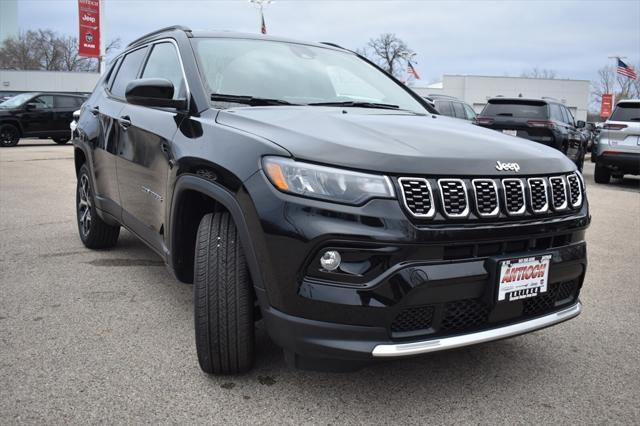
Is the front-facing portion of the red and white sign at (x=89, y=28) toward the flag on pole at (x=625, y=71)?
no

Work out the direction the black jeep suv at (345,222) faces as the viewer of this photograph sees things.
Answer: facing the viewer and to the right of the viewer

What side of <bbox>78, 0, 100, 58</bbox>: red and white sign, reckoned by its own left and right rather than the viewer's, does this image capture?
front

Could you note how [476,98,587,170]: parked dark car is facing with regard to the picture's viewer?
facing away from the viewer and to the right of the viewer

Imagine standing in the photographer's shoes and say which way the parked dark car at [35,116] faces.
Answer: facing the viewer and to the left of the viewer

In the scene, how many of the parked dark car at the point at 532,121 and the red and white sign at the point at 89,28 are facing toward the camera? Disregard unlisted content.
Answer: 1

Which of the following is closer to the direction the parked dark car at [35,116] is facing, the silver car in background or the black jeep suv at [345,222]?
the black jeep suv

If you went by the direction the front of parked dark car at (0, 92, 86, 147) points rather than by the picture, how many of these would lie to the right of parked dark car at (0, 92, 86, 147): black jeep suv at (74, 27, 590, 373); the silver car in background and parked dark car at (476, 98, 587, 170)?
0

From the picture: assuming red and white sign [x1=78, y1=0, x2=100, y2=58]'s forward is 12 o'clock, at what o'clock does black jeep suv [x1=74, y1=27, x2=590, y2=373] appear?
The black jeep suv is roughly at 12 o'clock from the red and white sign.

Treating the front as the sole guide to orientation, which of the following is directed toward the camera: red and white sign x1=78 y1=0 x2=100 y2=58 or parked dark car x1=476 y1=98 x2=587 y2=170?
the red and white sign

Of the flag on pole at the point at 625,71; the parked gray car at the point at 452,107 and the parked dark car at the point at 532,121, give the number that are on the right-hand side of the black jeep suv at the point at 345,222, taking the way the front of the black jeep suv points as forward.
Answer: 0

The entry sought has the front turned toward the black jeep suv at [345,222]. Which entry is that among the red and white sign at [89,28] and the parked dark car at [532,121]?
the red and white sign
